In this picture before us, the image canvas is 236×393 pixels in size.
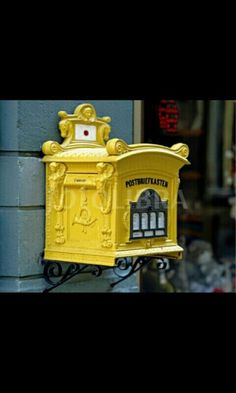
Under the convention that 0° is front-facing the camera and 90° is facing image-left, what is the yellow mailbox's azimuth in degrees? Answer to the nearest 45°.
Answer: approximately 315°

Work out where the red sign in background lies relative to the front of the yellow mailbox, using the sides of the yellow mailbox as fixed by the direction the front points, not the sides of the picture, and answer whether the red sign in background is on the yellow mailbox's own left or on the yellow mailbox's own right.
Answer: on the yellow mailbox's own left
